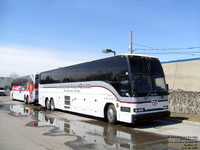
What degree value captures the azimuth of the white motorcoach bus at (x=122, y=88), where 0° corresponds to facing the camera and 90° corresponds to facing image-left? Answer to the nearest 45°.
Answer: approximately 315°

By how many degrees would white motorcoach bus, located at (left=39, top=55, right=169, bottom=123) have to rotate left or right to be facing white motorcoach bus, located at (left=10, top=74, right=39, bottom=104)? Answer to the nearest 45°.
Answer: approximately 180°
